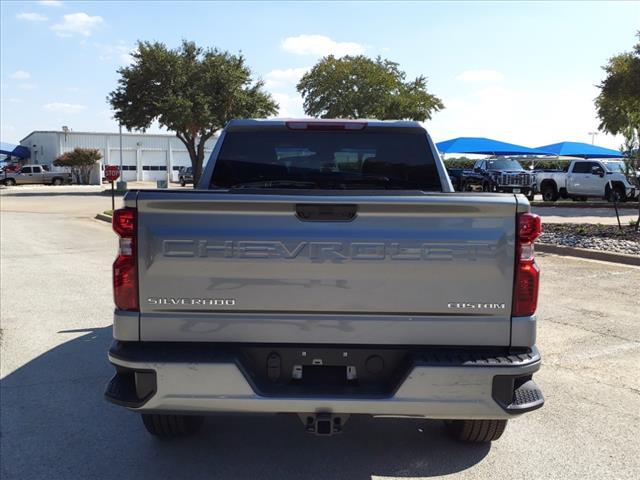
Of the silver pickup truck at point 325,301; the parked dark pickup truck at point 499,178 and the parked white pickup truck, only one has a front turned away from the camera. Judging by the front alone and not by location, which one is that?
the silver pickup truck

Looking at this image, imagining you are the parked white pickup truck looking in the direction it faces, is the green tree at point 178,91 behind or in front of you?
behind

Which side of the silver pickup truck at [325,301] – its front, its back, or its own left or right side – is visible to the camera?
back

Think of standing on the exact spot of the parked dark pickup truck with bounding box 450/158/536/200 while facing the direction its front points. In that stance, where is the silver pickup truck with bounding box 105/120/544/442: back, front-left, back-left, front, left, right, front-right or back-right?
front-right

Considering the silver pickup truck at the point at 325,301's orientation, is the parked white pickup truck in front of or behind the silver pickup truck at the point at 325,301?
in front

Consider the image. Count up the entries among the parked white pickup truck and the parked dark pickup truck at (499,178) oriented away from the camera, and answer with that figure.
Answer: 0

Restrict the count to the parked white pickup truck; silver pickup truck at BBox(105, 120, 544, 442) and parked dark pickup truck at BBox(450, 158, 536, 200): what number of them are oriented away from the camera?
1

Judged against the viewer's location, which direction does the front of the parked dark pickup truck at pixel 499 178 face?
facing the viewer and to the right of the viewer

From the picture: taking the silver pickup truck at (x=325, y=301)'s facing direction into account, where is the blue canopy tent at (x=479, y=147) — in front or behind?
in front

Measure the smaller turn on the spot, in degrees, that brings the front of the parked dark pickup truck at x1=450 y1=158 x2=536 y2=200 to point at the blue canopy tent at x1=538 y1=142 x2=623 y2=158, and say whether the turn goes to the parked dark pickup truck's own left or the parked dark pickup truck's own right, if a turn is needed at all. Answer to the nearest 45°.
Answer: approximately 135° to the parked dark pickup truck's own left

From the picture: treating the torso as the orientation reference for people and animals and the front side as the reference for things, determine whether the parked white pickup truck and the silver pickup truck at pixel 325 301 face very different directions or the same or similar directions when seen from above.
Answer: very different directions

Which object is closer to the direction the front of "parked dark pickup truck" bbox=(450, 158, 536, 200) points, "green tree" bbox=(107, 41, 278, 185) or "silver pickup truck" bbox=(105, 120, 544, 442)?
the silver pickup truck

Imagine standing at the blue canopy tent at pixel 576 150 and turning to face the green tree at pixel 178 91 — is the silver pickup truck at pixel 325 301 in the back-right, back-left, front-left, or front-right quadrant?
front-left

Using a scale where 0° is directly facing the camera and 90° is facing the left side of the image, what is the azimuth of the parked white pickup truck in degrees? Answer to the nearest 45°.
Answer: approximately 315°

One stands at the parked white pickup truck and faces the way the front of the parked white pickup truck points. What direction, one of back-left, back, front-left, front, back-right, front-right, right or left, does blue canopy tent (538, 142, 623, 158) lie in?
back-left

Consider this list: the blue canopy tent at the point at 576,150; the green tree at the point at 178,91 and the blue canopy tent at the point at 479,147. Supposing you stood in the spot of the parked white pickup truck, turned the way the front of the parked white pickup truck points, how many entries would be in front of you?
0

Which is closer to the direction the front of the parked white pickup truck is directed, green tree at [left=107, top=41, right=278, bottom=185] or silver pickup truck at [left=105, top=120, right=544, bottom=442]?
the silver pickup truck

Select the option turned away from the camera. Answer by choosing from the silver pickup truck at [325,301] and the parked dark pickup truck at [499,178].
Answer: the silver pickup truck

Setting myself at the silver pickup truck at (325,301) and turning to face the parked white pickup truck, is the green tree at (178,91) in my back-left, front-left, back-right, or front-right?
front-left

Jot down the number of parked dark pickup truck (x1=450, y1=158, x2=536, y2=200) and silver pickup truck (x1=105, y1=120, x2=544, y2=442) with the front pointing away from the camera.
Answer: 1
